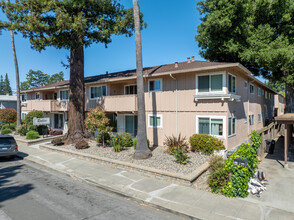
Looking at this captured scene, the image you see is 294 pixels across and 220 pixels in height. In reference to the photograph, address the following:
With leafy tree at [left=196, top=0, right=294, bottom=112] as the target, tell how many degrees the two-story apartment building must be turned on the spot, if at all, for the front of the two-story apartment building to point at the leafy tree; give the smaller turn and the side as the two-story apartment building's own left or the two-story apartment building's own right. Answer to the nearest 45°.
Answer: approximately 180°

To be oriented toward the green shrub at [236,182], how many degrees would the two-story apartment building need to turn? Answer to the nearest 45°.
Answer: approximately 45° to its left

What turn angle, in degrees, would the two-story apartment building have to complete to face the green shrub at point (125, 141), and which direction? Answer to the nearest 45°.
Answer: approximately 45° to its right

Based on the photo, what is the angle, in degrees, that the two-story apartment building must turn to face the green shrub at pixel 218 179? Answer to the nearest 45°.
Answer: approximately 45° to its left

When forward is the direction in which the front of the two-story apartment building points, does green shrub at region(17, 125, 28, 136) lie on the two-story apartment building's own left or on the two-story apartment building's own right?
on the two-story apartment building's own right

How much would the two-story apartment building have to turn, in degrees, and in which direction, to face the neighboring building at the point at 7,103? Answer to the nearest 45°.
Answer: approximately 90° to its right

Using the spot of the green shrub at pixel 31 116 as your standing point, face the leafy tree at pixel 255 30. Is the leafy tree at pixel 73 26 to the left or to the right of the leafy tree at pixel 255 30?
right

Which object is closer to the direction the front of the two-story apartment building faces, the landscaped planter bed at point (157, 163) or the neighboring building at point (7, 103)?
the landscaped planter bed

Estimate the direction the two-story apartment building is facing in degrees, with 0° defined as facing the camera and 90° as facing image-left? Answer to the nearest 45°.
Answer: approximately 45°
